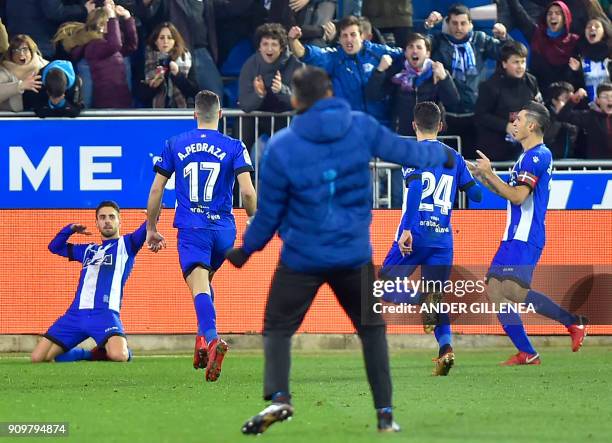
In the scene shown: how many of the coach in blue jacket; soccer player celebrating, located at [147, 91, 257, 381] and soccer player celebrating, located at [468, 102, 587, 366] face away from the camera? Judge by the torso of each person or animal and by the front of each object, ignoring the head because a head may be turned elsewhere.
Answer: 2

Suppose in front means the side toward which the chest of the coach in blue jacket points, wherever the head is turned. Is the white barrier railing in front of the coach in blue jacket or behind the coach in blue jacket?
in front

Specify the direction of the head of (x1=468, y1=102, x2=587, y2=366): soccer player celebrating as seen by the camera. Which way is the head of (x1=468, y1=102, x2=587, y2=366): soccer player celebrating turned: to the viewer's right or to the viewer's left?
to the viewer's left

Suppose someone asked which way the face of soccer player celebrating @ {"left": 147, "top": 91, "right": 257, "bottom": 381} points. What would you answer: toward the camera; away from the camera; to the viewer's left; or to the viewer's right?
away from the camera

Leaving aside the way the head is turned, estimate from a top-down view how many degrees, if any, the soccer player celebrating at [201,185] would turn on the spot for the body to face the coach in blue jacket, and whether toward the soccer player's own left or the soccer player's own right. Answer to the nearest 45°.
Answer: approximately 180°

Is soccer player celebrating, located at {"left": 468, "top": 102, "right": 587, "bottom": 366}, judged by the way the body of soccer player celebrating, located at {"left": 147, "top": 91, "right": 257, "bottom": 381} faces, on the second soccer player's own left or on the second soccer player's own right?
on the second soccer player's own right

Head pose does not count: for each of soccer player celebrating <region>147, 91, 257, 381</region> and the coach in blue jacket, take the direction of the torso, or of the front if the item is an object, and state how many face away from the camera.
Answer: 2

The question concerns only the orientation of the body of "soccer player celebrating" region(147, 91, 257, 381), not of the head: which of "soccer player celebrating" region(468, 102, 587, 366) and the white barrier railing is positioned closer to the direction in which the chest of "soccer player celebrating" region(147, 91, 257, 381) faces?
the white barrier railing

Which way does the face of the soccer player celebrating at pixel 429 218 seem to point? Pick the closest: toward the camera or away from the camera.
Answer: away from the camera

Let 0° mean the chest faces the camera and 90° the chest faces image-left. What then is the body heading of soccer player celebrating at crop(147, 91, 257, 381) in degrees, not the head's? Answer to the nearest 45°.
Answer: approximately 180°

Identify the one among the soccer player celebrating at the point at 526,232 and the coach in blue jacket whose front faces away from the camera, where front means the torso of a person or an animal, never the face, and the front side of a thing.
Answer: the coach in blue jacket

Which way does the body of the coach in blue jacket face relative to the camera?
away from the camera
